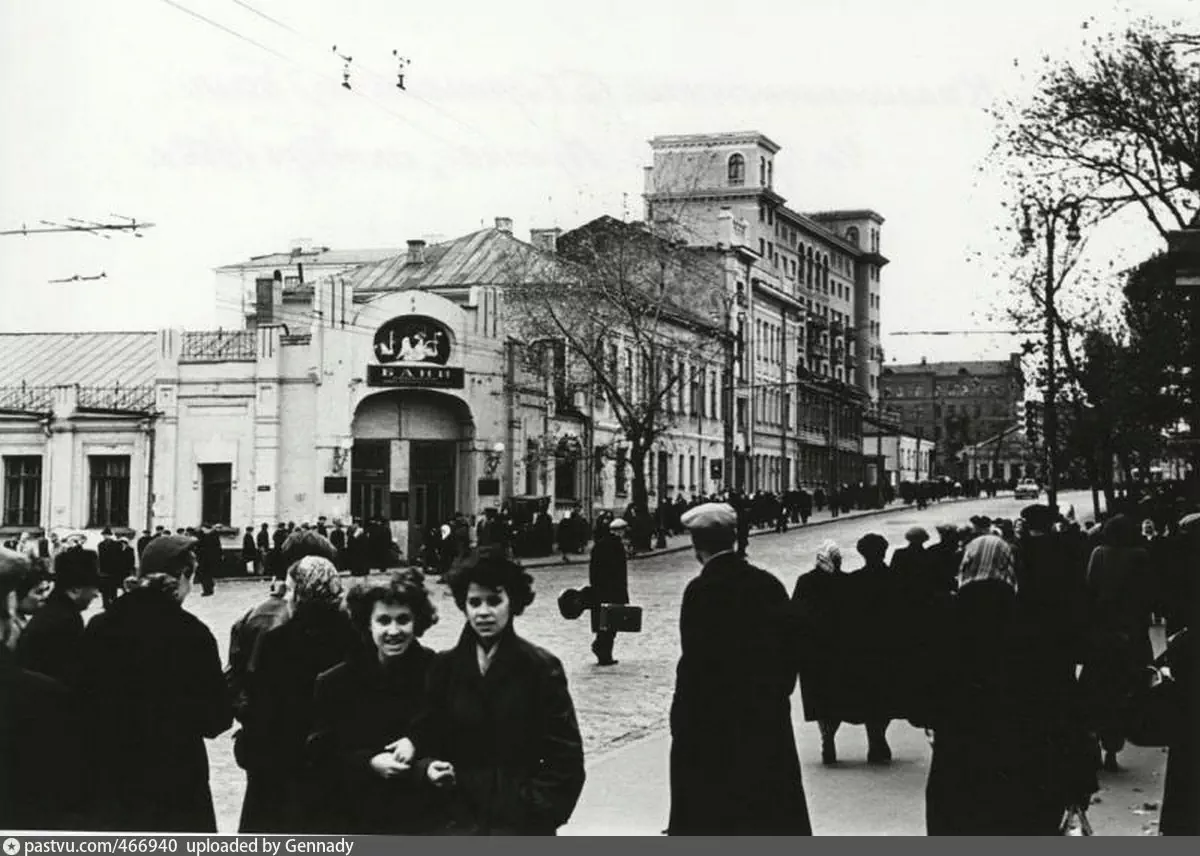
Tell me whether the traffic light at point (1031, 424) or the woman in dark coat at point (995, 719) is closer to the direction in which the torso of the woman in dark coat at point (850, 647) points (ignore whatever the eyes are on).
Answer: the traffic light

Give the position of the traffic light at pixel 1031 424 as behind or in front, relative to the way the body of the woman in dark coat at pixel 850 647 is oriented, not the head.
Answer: in front

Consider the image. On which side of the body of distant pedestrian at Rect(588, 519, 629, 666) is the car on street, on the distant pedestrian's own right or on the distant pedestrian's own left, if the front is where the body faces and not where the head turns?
on the distant pedestrian's own left

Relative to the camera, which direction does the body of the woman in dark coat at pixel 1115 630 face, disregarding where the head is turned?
away from the camera

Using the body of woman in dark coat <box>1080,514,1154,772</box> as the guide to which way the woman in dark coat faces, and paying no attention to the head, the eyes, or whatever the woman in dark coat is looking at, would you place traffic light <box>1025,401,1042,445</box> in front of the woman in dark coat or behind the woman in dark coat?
in front

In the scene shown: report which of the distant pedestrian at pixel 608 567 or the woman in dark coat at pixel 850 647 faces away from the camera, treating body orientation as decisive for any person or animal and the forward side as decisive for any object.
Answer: the woman in dark coat

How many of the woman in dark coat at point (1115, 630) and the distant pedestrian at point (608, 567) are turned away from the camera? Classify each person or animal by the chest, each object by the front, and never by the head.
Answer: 1

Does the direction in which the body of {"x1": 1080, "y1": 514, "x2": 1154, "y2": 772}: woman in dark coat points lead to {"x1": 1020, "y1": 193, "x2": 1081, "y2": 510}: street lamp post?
yes

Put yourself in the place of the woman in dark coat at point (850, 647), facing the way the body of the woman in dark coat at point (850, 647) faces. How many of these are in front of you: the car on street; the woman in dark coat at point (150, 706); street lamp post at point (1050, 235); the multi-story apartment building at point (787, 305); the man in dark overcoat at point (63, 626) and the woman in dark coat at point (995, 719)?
3
